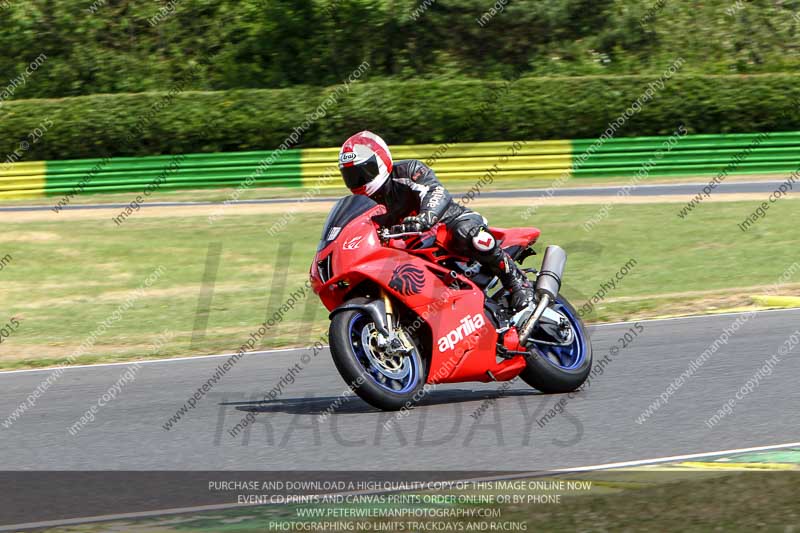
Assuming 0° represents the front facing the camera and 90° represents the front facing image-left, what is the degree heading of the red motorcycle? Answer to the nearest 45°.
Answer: approximately 45°

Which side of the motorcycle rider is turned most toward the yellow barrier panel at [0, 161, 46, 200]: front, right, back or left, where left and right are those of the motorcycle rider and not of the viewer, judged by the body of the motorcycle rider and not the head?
right

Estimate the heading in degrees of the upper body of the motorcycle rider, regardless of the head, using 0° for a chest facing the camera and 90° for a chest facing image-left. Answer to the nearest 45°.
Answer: approximately 45°

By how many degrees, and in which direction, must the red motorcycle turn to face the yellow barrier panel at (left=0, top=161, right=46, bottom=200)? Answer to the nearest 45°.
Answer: approximately 90° to its right
